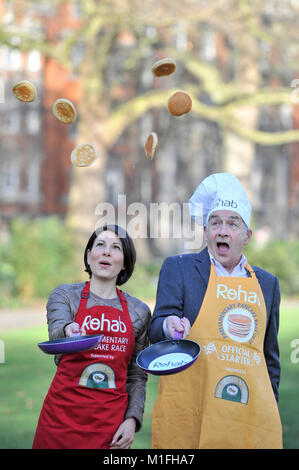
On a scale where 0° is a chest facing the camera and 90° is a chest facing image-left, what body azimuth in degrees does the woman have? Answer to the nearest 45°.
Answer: approximately 0°

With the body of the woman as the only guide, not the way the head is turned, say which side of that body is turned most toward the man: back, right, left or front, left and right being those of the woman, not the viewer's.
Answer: left
